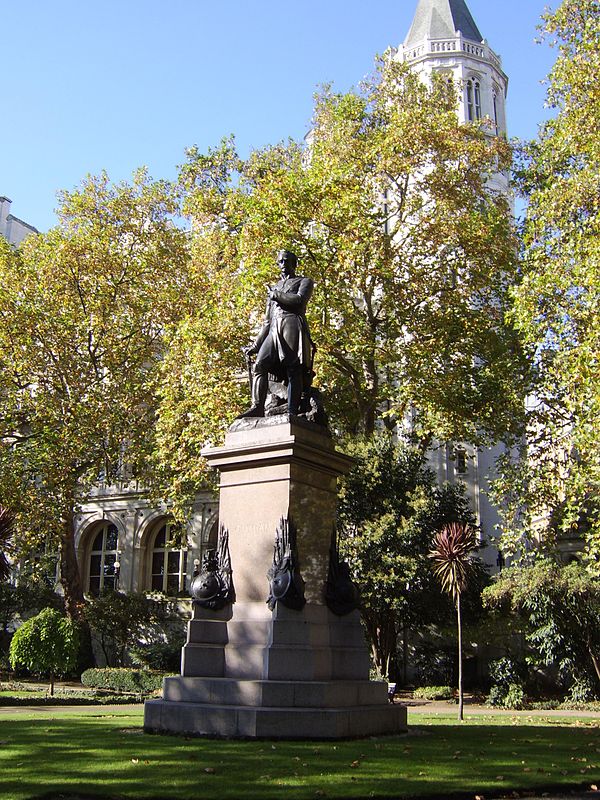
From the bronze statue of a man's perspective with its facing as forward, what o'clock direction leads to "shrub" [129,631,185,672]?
The shrub is roughly at 4 o'clock from the bronze statue of a man.

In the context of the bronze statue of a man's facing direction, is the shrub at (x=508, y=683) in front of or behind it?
behind

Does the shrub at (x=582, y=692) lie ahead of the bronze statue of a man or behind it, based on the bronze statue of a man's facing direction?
behind

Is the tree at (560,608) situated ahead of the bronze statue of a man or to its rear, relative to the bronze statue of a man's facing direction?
to the rear

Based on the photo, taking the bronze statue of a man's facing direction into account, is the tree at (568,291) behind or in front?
behind

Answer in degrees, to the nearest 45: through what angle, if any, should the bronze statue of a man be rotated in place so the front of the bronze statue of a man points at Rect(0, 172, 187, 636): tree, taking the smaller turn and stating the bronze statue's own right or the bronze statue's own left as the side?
approximately 135° to the bronze statue's own right

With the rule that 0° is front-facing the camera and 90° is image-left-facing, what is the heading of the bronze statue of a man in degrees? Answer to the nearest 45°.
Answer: approximately 45°

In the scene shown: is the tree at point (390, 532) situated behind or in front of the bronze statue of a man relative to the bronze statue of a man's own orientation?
behind

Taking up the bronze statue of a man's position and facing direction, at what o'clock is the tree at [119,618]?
The tree is roughly at 4 o'clock from the bronze statue of a man.
